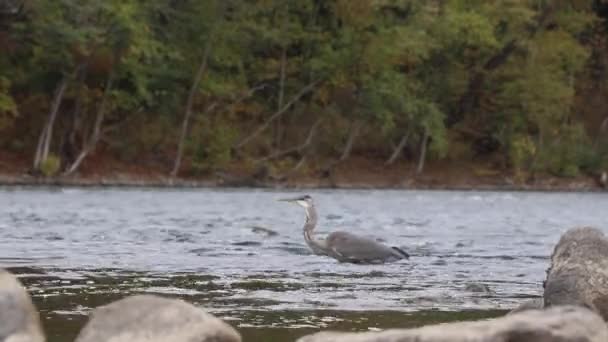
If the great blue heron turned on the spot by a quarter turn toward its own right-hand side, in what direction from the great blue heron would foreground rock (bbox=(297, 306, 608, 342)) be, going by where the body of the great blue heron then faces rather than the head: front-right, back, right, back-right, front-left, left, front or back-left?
back

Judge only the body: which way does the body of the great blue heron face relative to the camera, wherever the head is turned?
to the viewer's left

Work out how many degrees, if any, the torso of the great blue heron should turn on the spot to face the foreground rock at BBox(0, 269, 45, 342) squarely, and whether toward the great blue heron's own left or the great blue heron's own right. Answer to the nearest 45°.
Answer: approximately 90° to the great blue heron's own left

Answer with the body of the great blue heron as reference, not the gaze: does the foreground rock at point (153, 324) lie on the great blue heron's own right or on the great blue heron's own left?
on the great blue heron's own left
